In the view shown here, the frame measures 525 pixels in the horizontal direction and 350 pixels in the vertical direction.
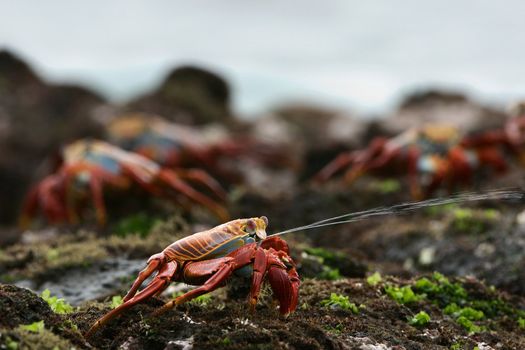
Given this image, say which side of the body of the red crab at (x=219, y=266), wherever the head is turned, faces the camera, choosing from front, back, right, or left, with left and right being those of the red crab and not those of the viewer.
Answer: right

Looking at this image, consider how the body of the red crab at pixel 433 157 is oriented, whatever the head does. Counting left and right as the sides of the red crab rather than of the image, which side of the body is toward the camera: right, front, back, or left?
front

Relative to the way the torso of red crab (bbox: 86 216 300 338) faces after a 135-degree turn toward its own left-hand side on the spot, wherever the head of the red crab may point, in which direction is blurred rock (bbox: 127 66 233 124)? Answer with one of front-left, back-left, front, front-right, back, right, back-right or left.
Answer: front-right

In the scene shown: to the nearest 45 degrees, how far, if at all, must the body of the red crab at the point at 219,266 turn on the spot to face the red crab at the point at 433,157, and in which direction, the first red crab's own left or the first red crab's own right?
approximately 45° to the first red crab's own left

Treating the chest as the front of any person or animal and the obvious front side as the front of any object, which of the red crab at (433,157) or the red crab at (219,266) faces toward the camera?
the red crab at (433,157)

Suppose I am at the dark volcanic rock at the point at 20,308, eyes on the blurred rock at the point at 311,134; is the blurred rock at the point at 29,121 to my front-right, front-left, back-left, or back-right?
front-left

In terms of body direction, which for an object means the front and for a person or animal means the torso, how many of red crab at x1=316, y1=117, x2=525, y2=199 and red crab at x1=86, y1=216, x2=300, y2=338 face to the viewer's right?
1

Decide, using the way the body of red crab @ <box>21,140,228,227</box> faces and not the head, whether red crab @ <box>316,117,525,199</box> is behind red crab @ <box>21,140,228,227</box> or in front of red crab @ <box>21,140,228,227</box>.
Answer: behind

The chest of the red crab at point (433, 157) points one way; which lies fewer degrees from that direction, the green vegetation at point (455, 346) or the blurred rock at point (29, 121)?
the green vegetation

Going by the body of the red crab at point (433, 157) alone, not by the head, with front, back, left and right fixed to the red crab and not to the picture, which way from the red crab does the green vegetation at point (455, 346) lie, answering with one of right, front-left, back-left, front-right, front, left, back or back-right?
front

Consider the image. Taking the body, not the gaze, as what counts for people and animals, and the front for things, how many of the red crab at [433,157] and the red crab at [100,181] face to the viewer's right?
0

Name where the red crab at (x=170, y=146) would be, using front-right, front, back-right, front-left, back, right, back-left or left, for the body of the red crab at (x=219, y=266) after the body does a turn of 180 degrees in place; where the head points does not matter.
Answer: right

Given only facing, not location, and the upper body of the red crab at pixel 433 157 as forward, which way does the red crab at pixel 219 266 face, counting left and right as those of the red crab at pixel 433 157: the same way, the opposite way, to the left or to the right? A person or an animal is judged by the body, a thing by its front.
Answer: to the left

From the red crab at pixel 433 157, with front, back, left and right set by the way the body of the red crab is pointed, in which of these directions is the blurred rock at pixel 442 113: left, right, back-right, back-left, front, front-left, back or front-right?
back

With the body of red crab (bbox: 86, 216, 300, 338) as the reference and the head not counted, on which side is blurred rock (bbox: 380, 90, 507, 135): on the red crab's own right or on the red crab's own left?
on the red crab's own left

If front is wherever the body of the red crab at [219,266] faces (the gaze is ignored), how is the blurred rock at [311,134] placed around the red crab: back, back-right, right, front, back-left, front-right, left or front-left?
left
